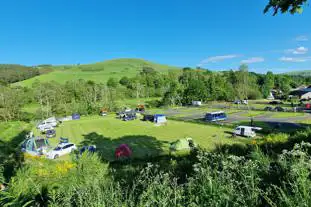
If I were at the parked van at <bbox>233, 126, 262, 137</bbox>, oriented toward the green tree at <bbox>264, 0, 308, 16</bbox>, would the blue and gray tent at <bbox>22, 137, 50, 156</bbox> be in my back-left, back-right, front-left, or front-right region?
front-right

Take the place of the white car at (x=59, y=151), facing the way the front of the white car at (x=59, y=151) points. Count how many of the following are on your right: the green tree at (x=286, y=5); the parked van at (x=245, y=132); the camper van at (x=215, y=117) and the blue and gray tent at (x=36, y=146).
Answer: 1

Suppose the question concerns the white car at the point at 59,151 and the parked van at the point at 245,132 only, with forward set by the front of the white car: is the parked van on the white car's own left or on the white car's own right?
on the white car's own left

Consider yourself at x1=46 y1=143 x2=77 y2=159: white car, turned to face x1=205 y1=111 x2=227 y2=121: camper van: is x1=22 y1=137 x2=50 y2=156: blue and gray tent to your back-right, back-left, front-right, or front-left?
back-left

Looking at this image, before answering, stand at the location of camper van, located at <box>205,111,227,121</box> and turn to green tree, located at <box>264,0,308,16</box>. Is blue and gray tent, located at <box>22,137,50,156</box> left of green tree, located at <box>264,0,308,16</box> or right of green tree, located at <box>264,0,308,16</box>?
right

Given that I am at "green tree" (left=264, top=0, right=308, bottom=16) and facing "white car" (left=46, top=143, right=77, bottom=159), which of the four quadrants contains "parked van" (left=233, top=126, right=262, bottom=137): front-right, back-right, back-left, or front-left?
front-right

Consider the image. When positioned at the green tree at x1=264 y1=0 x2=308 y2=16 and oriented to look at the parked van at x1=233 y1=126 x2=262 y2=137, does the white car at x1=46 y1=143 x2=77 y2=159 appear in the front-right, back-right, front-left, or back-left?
front-left
